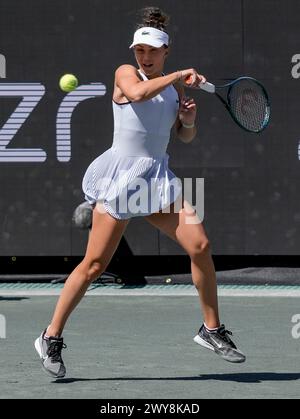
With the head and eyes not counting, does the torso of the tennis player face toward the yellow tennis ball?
no

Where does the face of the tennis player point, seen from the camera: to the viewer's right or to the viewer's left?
to the viewer's left

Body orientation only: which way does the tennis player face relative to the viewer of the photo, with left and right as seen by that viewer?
facing the viewer and to the right of the viewer
